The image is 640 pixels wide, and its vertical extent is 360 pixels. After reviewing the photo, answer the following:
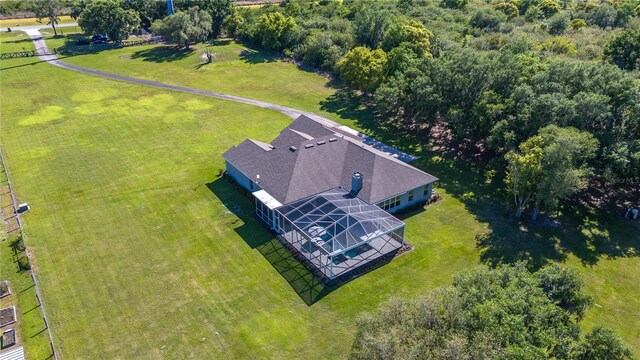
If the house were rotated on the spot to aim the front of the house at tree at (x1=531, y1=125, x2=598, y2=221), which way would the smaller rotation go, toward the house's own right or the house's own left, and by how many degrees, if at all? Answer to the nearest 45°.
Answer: approximately 135° to the house's own right

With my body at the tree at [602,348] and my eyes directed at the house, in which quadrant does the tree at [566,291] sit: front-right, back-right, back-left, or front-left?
front-right

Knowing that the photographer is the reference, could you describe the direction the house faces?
facing away from the viewer and to the left of the viewer

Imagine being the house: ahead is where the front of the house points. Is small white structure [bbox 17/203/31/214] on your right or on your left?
on your left

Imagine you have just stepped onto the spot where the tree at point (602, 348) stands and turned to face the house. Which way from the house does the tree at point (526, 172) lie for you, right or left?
right

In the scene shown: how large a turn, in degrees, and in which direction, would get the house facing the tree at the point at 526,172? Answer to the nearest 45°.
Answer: approximately 135° to its right

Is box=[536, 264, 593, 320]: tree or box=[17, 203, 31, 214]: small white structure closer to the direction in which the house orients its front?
the small white structure

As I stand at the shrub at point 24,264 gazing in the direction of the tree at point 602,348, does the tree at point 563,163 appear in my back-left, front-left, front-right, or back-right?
front-left

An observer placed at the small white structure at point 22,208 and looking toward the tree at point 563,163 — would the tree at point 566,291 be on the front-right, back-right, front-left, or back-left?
front-right

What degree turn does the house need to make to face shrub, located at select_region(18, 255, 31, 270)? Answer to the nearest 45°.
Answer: approximately 45° to its left

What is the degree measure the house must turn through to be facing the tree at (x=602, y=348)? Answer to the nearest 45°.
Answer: approximately 180°

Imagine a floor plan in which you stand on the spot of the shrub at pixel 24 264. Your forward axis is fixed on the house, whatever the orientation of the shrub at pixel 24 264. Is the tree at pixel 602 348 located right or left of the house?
right
